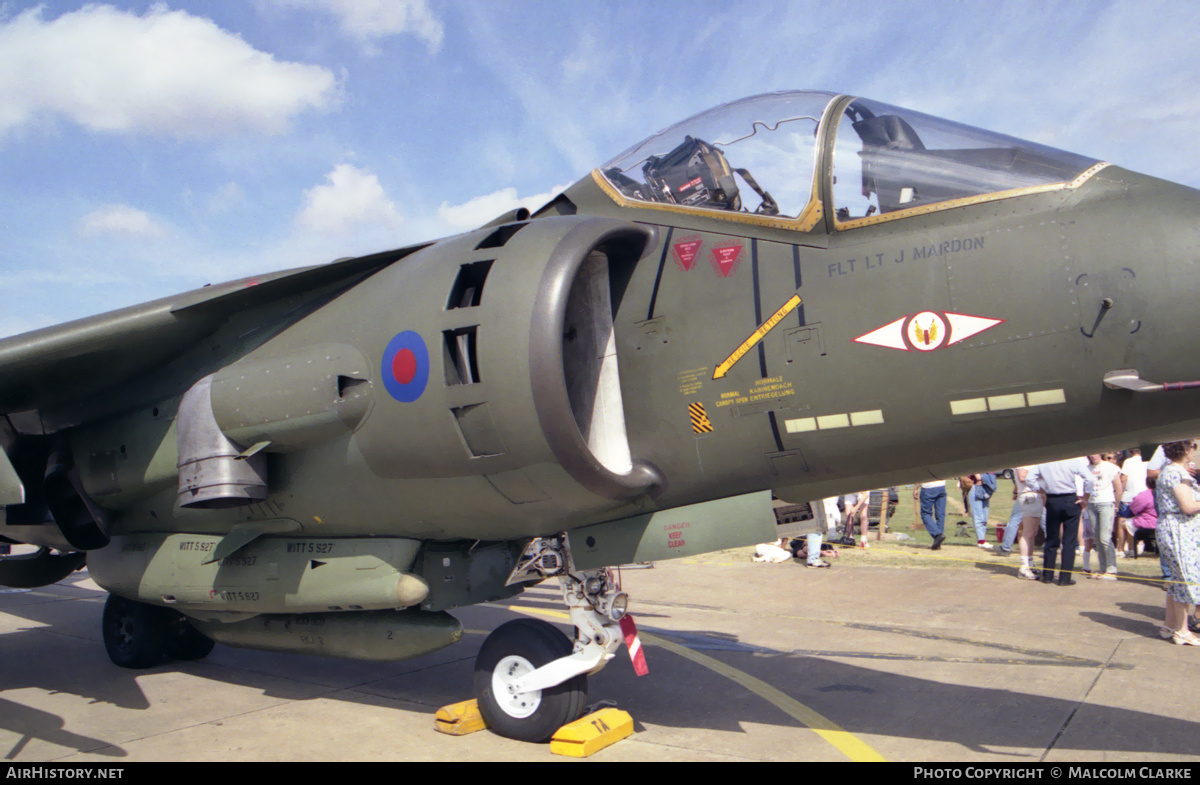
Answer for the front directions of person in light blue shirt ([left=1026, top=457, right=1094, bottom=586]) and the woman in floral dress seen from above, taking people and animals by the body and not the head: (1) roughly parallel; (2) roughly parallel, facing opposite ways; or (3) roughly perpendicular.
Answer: roughly perpendicular

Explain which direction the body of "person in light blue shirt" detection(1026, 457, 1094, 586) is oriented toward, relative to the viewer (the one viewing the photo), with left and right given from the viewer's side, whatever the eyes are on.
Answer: facing away from the viewer

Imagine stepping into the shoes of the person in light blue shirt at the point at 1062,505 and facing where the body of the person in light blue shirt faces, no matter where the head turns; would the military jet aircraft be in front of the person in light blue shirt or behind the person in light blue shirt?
behind

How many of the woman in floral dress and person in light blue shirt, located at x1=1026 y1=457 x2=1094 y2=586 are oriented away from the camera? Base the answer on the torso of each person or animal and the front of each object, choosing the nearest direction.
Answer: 1
